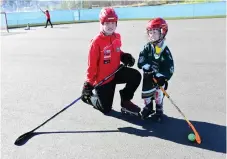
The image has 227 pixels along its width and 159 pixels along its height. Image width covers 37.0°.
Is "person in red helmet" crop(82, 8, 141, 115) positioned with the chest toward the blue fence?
no

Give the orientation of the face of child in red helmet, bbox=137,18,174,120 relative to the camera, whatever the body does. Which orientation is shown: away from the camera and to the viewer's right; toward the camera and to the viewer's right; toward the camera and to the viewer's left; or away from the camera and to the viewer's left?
toward the camera and to the viewer's left

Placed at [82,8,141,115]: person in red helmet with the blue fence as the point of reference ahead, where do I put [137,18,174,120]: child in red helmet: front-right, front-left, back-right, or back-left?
back-right

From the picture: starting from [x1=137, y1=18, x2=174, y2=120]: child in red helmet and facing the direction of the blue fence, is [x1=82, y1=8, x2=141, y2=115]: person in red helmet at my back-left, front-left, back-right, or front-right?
front-left

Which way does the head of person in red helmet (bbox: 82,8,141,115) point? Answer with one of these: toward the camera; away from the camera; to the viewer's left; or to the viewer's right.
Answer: toward the camera

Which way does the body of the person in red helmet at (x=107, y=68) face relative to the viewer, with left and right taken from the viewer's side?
facing the viewer and to the right of the viewer
